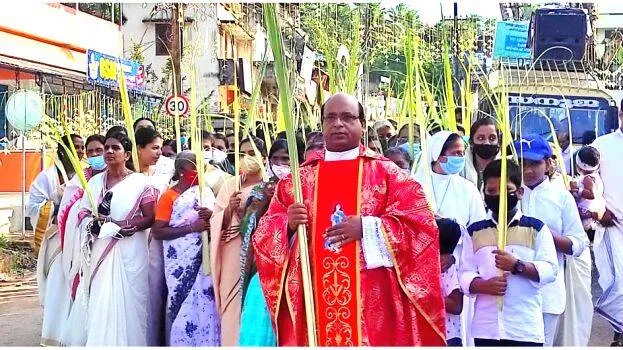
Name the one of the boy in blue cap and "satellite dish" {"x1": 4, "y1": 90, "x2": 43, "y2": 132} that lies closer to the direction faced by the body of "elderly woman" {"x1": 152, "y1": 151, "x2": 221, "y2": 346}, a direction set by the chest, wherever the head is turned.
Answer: the boy in blue cap

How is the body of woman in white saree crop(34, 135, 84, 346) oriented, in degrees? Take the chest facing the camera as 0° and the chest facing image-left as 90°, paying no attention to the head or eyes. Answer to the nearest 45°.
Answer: approximately 315°

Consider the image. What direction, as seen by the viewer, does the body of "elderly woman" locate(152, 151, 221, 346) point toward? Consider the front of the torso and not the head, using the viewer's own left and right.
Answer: facing the viewer and to the right of the viewer

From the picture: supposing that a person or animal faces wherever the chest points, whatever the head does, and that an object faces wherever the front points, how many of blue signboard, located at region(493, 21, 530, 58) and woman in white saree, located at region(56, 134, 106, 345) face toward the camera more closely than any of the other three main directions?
2

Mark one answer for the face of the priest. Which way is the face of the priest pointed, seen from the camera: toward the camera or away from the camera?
toward the camera

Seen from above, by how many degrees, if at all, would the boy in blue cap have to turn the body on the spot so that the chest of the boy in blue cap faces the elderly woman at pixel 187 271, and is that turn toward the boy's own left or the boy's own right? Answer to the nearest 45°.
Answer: approximately 45° to the boy's own right

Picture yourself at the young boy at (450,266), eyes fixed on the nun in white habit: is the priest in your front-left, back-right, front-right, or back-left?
back-left

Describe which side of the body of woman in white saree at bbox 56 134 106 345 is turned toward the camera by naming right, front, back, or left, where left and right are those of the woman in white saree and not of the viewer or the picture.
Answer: front

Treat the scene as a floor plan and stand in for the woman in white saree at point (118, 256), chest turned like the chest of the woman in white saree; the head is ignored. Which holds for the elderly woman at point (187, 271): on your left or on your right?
on your left

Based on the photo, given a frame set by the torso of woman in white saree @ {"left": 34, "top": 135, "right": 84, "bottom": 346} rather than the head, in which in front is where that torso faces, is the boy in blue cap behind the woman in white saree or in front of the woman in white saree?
in front

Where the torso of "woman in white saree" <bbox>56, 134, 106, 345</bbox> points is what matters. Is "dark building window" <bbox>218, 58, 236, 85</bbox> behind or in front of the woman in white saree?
behind

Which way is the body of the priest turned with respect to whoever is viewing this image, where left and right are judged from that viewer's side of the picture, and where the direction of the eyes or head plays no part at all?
facing the viewer

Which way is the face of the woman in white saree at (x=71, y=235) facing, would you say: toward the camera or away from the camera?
toward the camera
